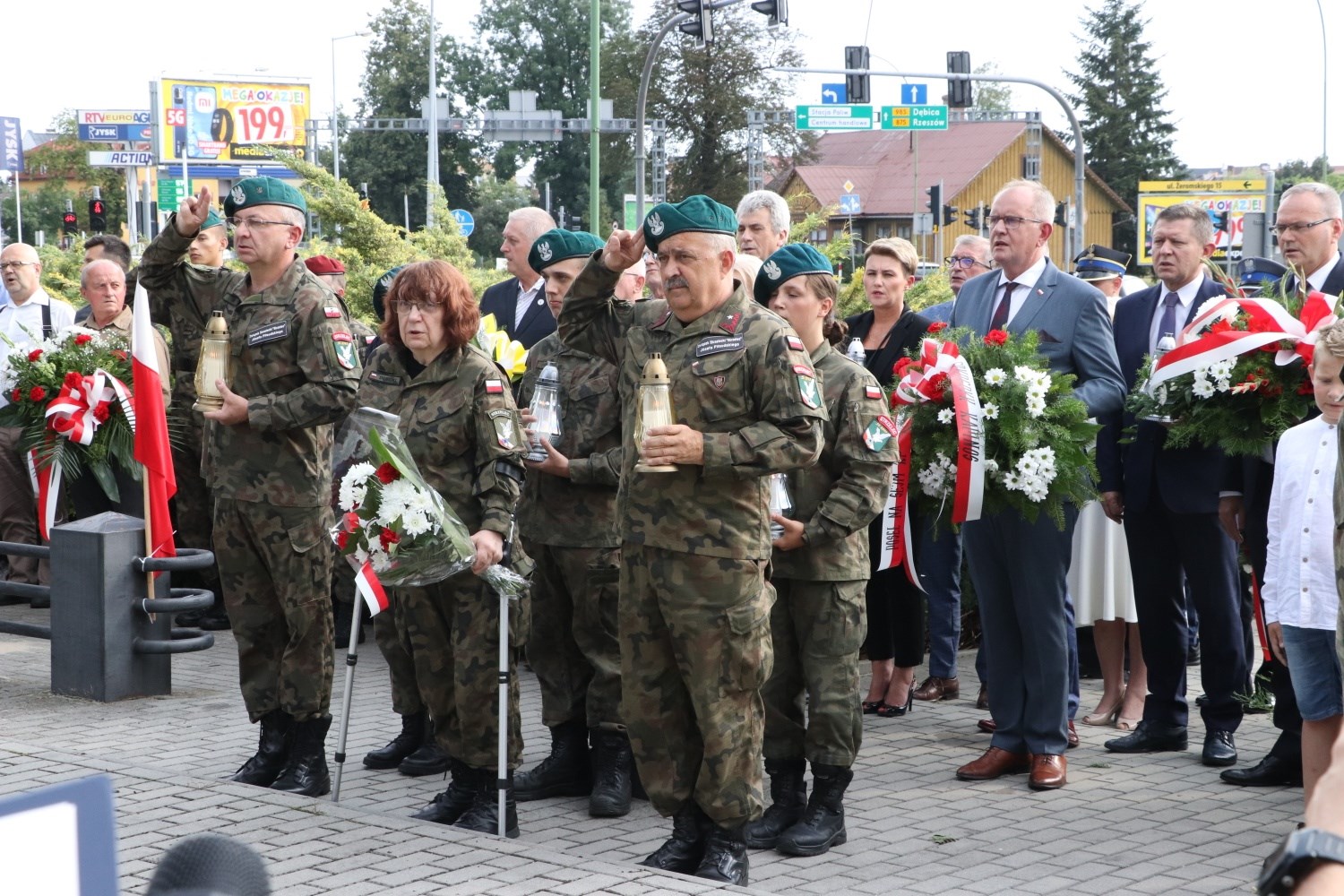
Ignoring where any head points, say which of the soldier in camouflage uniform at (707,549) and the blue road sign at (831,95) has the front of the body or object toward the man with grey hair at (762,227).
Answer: the blue road sign

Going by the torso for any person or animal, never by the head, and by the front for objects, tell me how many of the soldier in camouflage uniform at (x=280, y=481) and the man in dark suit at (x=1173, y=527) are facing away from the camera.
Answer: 0

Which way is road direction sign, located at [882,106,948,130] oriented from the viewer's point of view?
toward the camera

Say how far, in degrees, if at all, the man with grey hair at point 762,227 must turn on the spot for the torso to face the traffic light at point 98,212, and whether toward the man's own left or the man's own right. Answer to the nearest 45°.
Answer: approximately 90° to the man's own right

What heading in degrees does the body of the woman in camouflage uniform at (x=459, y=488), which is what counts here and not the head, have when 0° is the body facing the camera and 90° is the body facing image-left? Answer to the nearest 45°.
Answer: approximately 45°

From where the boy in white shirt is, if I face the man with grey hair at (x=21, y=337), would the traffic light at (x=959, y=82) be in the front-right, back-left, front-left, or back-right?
front-right

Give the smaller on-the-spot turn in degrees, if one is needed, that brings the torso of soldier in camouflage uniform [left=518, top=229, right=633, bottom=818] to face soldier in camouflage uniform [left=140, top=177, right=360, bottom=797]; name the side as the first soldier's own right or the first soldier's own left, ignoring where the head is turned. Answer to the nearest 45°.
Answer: approximately 45° to the first soldier's own right

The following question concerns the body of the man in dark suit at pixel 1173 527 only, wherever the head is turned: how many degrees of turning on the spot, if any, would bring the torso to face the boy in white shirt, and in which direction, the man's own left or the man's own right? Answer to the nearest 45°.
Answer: approximately 45° to the man's own left

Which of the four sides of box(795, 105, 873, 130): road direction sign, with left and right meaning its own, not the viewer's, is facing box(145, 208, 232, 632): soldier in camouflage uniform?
front

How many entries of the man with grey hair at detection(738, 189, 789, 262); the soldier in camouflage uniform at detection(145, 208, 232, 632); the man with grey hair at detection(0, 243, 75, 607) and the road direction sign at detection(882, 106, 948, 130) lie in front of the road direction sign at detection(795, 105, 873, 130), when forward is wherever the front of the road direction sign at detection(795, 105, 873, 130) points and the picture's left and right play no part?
3

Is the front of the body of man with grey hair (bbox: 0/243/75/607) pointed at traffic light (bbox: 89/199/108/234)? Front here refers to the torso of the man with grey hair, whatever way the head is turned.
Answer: no

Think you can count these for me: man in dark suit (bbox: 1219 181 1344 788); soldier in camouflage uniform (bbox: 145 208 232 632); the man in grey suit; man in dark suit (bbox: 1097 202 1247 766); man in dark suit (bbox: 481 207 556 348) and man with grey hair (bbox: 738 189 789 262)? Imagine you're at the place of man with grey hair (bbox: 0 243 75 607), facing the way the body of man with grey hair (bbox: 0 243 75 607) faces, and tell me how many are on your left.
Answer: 6

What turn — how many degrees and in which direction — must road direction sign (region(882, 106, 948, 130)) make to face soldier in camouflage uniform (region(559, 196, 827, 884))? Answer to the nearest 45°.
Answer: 0° — it already faces them
